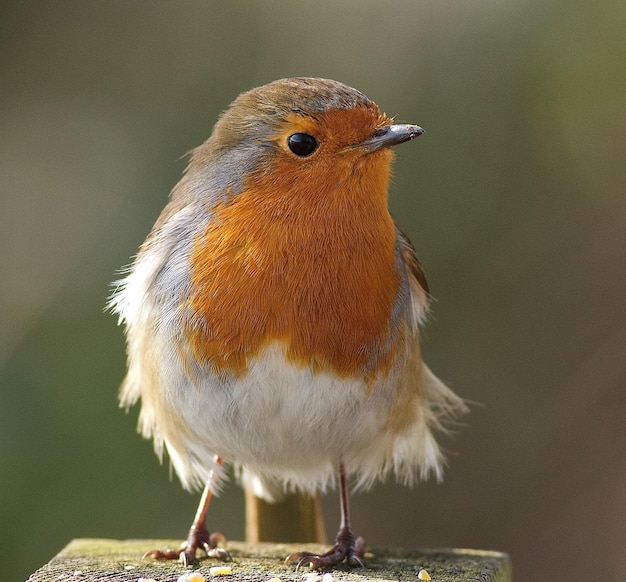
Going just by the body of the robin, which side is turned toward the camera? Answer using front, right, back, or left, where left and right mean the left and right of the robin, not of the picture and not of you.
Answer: front
